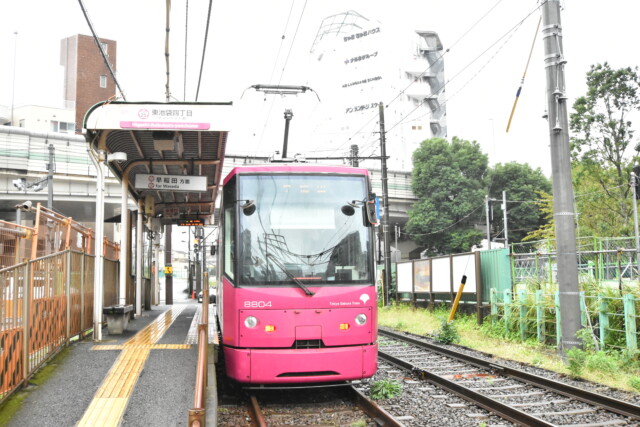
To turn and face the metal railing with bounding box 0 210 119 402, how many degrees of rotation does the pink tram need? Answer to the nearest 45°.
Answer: approximately 90° to its right

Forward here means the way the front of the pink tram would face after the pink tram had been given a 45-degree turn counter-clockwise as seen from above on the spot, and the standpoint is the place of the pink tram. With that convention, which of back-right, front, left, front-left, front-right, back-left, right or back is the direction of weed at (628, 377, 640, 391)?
front-left

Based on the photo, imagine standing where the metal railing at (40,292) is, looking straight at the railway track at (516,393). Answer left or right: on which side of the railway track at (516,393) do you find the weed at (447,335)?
left

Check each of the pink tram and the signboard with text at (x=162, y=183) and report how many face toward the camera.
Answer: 2

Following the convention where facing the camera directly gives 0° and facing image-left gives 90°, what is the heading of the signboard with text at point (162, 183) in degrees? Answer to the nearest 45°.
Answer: approximately 0°

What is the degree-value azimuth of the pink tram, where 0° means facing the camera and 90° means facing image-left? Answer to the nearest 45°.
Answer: approximately 0°

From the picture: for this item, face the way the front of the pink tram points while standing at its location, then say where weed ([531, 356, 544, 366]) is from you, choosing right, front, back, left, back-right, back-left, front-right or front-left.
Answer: front-left

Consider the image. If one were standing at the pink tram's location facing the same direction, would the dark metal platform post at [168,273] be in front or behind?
behind

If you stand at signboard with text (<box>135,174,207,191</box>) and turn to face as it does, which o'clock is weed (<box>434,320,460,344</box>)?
The weed is roughly at 9 o'clock from the signboard with text.

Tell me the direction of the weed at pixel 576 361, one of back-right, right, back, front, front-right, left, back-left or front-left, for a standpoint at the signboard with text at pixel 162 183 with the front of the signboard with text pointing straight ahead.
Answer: front-left

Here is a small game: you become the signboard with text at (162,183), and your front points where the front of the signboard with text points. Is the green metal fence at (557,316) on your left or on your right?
on your left
